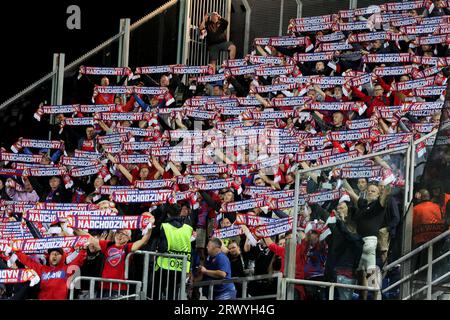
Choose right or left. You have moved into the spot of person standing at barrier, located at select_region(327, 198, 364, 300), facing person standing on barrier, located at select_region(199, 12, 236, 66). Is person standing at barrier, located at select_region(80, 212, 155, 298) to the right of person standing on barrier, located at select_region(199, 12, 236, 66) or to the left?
left

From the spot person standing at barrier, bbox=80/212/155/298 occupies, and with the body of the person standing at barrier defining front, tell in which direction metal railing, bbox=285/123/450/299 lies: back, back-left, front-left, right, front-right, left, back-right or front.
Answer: front-left

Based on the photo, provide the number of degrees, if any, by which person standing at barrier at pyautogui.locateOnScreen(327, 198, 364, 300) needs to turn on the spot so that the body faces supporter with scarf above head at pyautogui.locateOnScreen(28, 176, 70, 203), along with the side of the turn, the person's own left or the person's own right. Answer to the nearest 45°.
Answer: approximately 90° to the person's own right

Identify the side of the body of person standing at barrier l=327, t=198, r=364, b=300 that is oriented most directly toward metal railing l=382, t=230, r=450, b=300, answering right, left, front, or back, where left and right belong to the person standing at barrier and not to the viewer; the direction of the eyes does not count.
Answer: left

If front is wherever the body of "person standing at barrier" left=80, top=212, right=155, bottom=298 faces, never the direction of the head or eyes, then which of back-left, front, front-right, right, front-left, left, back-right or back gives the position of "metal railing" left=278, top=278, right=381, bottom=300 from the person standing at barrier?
front-left

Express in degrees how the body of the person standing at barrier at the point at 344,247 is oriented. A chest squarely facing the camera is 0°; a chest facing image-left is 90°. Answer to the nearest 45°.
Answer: approximately 45°

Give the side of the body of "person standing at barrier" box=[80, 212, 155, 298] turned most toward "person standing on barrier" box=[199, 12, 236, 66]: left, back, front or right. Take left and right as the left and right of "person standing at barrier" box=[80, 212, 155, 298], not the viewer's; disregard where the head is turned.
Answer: back

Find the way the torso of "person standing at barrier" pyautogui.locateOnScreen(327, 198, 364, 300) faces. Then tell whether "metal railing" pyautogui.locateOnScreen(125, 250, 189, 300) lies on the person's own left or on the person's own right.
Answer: on the person's own right

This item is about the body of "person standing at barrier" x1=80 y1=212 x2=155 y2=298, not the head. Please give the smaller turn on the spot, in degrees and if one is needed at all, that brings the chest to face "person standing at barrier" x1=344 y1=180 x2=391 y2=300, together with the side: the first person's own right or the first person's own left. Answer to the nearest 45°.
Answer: approximately 45° to the first person's own left

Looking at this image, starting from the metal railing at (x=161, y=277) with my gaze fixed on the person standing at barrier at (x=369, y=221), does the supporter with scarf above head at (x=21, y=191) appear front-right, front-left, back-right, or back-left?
back-left
